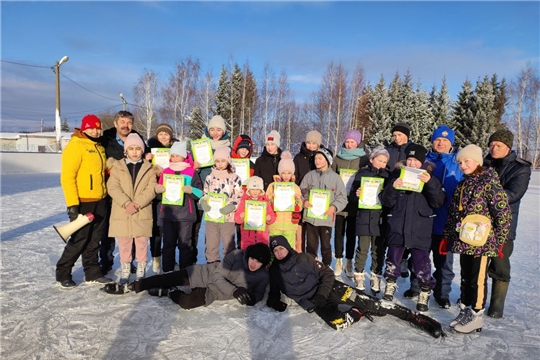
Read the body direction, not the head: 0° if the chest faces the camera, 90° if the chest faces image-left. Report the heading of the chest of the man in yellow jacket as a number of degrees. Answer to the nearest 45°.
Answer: approximately 315°

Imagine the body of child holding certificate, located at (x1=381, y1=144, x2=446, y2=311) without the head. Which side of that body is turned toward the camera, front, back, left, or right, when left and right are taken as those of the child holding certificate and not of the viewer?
front

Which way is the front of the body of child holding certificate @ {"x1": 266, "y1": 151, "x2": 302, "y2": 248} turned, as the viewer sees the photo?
toward the camera

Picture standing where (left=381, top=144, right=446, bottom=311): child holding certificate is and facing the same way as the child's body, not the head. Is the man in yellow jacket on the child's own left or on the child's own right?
on the child's own right

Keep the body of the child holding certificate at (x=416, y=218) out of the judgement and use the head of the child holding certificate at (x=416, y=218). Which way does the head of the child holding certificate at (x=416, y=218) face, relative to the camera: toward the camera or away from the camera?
toward the camera

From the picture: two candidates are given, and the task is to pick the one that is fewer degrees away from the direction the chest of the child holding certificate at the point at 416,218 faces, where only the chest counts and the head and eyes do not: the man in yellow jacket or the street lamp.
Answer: the man in yellow jacket

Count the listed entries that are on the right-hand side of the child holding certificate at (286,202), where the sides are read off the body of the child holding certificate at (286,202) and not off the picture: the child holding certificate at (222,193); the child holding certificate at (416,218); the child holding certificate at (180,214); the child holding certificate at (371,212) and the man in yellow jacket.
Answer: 3

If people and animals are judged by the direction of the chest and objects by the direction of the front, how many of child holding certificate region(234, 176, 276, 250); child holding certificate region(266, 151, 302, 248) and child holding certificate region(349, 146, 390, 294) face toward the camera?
3

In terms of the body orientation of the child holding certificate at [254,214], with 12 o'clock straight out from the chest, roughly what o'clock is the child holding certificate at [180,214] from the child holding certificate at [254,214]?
the child holding certificate at [180,214] is roughly at 3 o'clock from the child holding certificate at [254,214].

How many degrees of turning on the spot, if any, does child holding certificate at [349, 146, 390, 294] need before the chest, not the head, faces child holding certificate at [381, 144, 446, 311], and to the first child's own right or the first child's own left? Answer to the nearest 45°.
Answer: approximately 45° to the first child's own left
